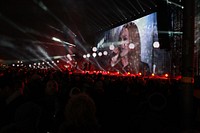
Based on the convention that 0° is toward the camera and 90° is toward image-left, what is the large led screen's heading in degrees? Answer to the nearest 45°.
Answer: approximately 45°
